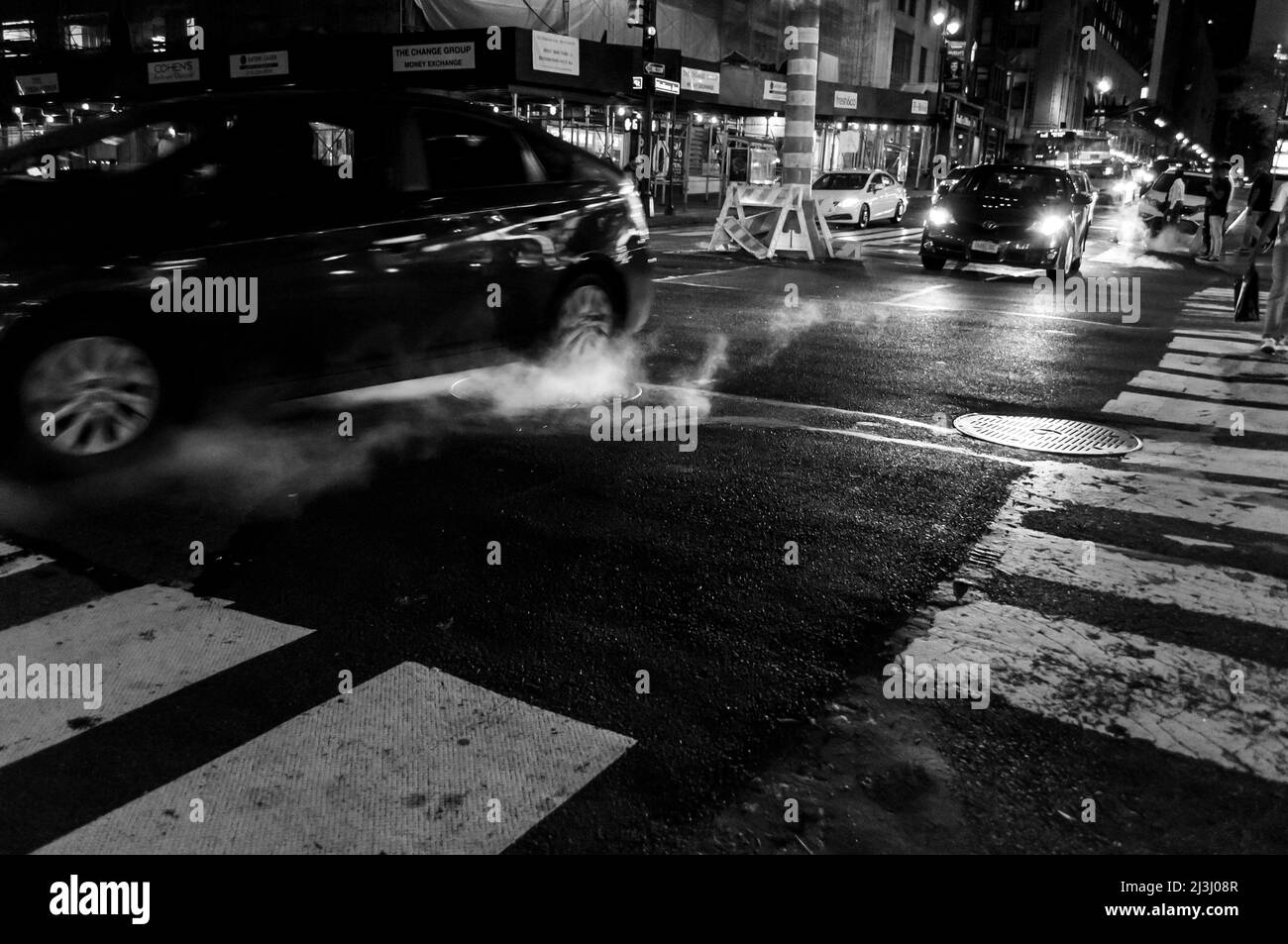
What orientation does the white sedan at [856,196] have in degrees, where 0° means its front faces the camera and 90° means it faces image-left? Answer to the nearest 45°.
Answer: approximately 45°

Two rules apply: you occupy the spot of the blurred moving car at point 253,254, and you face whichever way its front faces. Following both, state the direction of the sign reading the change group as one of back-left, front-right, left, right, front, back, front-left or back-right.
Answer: back-right

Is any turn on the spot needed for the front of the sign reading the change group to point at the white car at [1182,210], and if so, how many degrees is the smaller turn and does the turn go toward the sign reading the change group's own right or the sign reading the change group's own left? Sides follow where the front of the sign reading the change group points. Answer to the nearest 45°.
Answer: approximately 90° to the sign reading the change group's own left

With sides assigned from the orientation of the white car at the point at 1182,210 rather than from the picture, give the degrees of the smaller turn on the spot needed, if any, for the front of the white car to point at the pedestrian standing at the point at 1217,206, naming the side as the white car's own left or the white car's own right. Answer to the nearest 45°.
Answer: approximately 90° to the white car's own left

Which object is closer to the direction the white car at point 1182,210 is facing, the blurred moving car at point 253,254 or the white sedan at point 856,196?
the blurred moving car

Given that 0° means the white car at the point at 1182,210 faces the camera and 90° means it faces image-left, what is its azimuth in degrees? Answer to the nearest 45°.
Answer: approximately 45°
